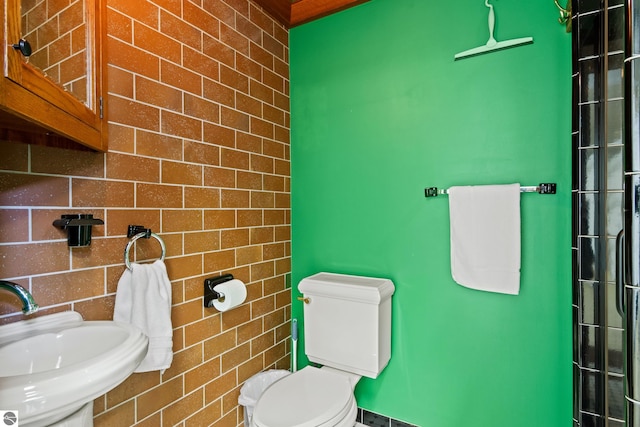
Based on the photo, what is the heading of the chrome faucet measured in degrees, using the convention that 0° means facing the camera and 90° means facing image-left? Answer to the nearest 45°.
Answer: approximately 315°

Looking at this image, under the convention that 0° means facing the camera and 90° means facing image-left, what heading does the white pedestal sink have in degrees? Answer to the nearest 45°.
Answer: approximately 315°

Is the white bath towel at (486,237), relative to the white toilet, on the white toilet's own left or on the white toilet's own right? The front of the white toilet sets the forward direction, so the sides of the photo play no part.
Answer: on the white toilet's own left

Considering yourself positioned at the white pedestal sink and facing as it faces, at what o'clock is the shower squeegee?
The shower squeegee is roughly at 11 o'clock from the white pedestal sink.

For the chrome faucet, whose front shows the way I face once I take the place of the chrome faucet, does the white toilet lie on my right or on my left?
on my left

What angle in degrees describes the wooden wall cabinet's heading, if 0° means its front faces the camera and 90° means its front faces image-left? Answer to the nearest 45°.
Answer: approximately 315°

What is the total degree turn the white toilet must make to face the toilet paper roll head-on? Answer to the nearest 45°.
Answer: approximately 45° to its right
